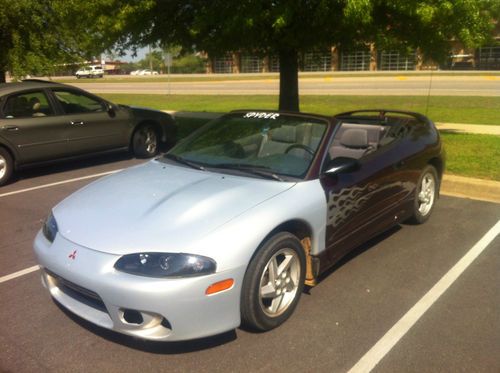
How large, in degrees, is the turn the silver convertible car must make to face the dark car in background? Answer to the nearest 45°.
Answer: approximately 90° to its right

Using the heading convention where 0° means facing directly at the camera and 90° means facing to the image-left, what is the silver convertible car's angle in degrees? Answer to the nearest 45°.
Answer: approximately 45°
